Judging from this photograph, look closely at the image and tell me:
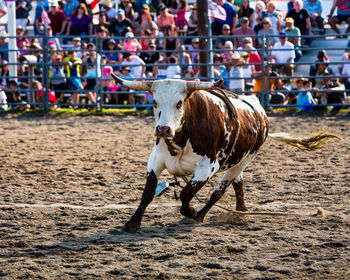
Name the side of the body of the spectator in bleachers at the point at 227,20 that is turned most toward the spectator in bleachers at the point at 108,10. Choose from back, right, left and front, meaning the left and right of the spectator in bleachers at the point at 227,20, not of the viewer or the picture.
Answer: right

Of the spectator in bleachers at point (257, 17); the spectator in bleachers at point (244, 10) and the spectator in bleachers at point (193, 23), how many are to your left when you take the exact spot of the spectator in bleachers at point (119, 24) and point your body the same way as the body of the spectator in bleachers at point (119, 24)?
3

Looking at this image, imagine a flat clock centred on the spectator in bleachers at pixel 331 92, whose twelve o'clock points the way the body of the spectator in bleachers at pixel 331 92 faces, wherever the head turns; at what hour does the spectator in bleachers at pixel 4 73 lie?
the spectator in bleachers at pixel 4 73 is roughly at 3 o'clock from the spectator in bleachers at pixel 331 92.

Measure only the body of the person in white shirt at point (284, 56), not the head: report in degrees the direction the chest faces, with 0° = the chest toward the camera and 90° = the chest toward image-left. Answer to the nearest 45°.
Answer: approximately 0°

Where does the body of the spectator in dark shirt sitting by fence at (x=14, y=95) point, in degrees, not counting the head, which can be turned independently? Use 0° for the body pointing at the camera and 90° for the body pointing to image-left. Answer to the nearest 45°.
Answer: approximately 315°

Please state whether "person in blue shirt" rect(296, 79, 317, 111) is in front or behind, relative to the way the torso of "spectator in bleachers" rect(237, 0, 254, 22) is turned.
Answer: in front

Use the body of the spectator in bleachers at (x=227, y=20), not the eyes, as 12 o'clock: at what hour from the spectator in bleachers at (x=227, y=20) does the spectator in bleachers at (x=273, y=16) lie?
the spectator in bleachers at (x=273, y=16) is roughly at 8 o'clock from the spectator in bleachers at (x=227, y=20).

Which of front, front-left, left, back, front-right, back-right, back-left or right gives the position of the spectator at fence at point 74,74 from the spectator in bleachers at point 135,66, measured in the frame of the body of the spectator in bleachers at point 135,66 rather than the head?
front-right

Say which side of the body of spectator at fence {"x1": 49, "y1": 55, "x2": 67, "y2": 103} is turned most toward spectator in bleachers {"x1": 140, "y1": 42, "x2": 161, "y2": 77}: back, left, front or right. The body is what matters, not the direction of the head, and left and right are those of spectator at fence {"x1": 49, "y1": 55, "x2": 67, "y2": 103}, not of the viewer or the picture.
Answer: left

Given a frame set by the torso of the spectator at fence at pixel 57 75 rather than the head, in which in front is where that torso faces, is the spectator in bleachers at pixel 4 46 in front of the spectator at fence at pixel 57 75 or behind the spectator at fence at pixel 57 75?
behind
